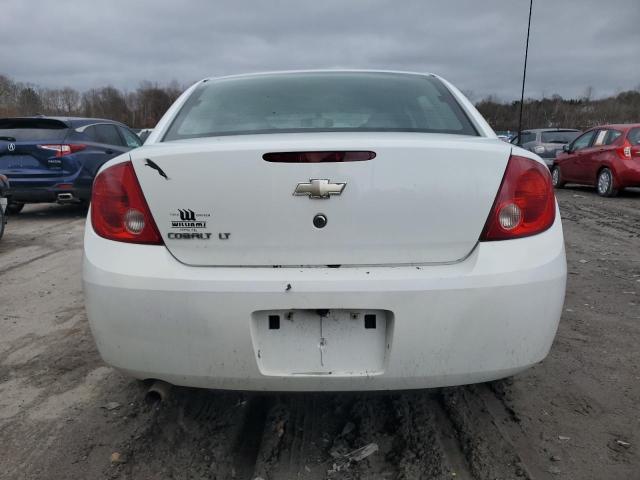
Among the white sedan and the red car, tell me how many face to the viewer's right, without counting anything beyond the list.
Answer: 0

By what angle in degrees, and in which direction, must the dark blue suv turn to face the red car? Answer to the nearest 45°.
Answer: approximately 45° to its right

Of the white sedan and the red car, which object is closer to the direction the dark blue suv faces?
the red car

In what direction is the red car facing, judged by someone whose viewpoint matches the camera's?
facing away from the viewer and to the left of the viewer

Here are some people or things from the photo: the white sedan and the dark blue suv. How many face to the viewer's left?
0

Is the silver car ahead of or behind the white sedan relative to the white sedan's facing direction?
ahead

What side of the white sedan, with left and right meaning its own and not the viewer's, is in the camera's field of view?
back

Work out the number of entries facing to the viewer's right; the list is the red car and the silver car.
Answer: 0

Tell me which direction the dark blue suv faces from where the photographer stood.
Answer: facing away from the viewer and to the right of the viewer

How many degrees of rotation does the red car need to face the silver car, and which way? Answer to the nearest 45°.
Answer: approximately 45° to its right
